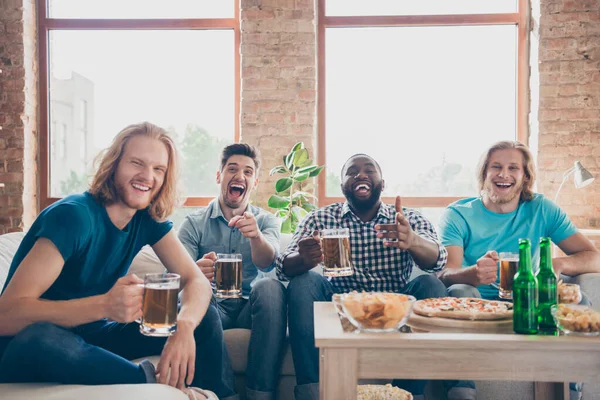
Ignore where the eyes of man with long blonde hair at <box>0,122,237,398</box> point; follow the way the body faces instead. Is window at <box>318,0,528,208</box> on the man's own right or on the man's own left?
on the man's own left

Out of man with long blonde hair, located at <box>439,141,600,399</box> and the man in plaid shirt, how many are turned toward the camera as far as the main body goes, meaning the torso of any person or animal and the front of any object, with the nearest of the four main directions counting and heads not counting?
2

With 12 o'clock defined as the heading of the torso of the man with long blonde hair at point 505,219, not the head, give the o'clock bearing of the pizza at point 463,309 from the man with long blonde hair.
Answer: The pizza is roughly at 12 o'clock from the man with long blonde hair.

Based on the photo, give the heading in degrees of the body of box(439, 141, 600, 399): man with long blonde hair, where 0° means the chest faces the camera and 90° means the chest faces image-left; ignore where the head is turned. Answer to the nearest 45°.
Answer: approximately 0°

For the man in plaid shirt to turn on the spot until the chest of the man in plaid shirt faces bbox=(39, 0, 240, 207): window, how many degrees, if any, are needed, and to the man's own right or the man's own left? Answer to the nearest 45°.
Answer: approximately 135° to the man's own right

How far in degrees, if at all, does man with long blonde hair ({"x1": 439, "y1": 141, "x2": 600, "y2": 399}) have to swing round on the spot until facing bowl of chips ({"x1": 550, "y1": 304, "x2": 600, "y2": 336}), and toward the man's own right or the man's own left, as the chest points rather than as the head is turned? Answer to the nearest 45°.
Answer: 0° — they already face it
